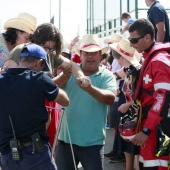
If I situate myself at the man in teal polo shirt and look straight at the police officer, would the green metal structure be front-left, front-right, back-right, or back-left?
back-right

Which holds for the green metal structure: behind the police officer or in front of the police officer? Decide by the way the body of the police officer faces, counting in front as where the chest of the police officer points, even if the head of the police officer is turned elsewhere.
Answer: in front

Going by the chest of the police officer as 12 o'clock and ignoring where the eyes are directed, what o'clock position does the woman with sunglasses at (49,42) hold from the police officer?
The woman with sunglasses is roughly at 1 o'clock from the police officer.

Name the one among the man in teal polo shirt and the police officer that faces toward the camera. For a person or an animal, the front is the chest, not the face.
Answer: the man in teal polo shirt

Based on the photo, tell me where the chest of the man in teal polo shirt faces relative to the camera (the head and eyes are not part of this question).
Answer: toward the camera

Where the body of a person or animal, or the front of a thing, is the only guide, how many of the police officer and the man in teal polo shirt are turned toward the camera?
1

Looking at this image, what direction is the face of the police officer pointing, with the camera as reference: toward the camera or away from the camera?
away from the camera

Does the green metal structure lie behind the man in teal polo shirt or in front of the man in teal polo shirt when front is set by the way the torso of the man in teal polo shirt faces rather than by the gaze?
behind

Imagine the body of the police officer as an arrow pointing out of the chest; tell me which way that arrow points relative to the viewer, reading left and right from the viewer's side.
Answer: facing away from the viewer and to the right of the viewer

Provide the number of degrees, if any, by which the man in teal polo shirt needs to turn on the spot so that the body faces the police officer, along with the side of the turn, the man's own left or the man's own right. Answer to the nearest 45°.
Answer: approximately 45° to the man's own right
